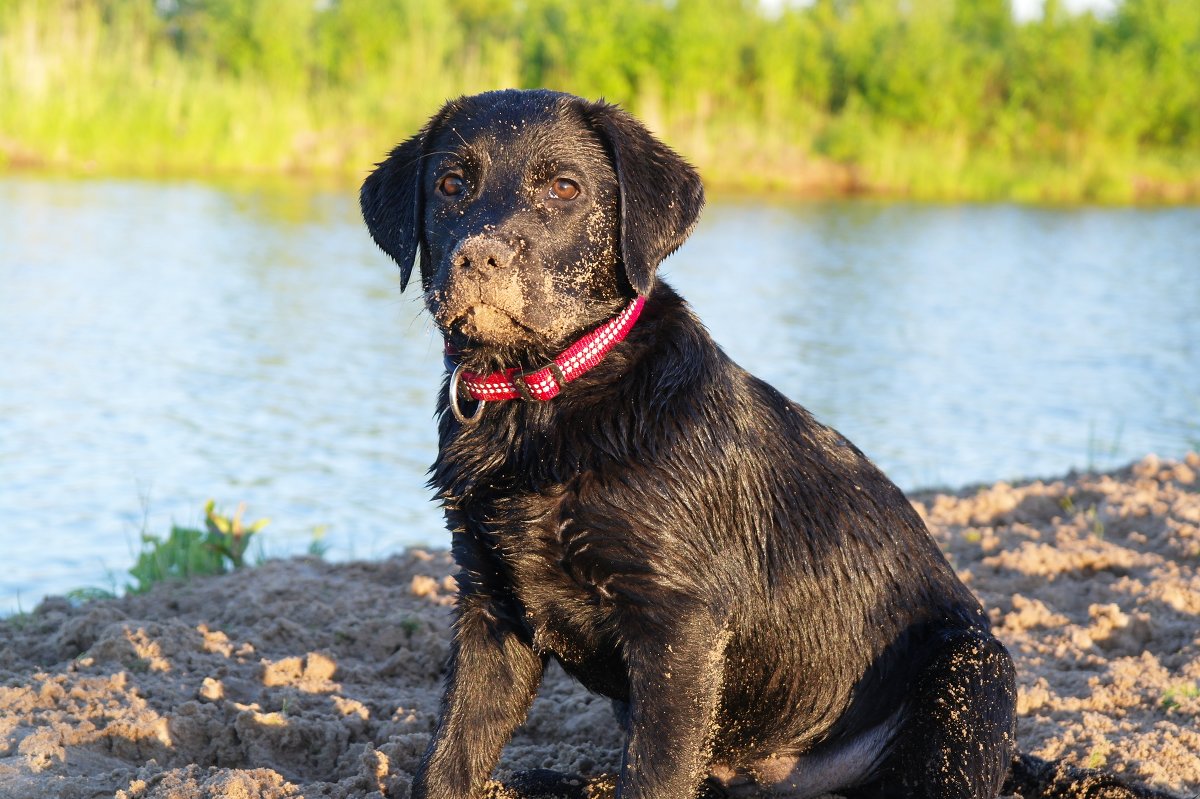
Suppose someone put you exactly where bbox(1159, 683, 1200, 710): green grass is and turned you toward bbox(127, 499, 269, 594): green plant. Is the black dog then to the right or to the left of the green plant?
left

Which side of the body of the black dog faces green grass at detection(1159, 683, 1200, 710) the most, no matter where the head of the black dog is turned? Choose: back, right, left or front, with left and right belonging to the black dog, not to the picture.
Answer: back

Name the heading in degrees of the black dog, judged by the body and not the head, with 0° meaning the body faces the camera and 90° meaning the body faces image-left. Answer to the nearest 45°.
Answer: approximately 45°

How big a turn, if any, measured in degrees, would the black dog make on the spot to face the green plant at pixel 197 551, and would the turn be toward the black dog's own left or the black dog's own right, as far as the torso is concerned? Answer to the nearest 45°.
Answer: approximately 90° to the black dog's own right
